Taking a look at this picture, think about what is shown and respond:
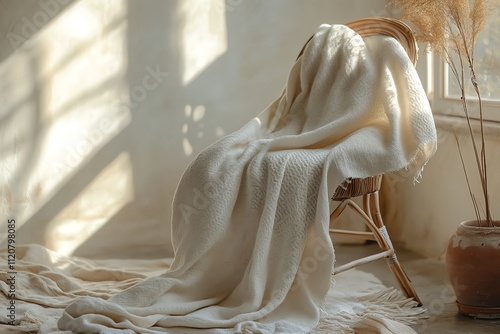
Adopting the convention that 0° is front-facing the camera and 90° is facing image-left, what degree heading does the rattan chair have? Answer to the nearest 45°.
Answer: approximately 45°

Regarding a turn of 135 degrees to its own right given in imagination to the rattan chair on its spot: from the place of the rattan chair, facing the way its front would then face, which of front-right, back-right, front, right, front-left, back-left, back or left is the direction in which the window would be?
front-right
